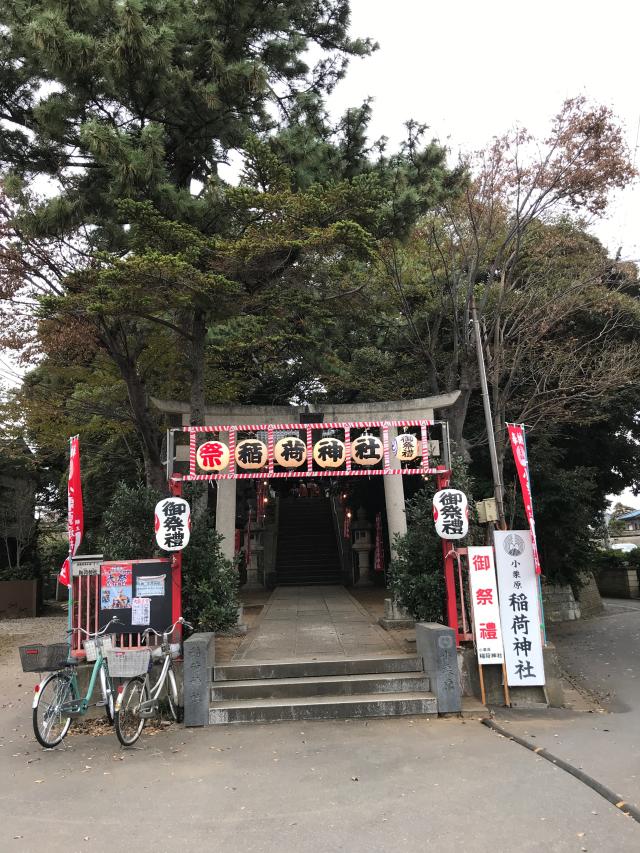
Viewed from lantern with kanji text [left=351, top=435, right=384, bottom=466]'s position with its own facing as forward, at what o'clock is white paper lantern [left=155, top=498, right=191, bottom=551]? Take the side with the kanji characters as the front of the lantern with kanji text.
The white paper lantern is roughly at 2 o'clock from the lantern with kanji text.

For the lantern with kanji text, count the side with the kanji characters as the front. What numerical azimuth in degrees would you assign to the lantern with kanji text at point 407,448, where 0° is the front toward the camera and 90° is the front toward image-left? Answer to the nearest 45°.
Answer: approximately 0°
